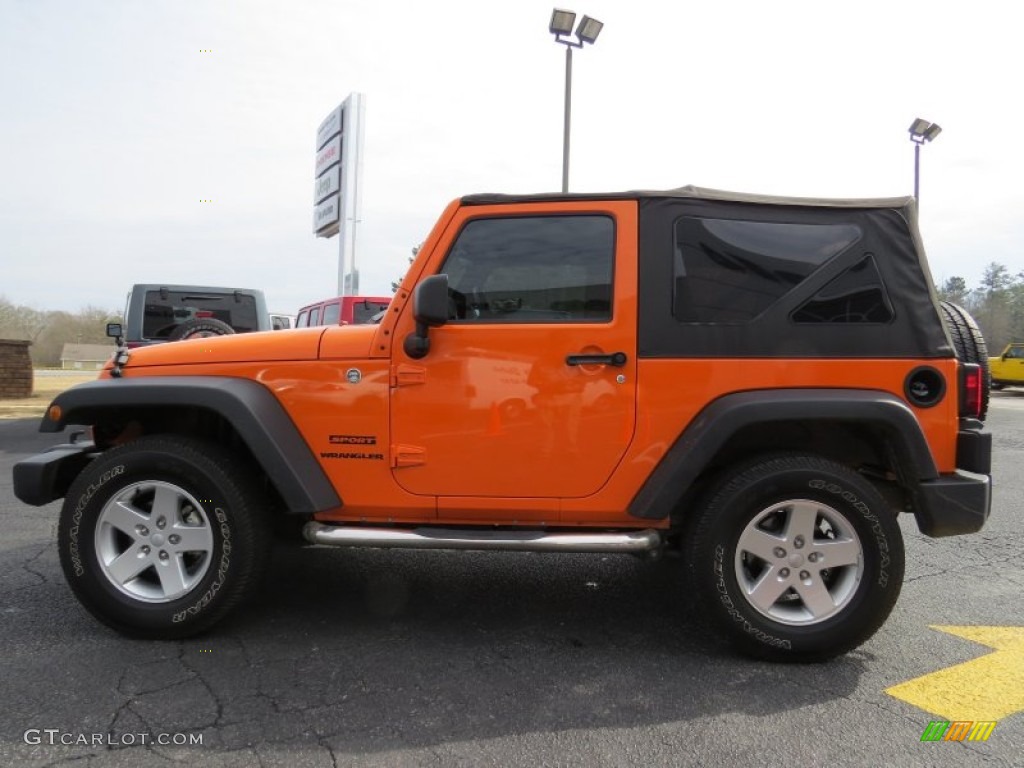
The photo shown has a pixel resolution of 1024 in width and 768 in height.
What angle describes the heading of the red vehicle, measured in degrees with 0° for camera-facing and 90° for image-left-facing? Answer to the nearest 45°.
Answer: approximately 135°

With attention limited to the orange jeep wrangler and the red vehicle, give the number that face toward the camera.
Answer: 0

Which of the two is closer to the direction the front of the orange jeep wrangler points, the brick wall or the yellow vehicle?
the brick wall

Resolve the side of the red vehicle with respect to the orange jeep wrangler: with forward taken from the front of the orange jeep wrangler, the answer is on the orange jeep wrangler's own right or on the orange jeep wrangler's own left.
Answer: on the orange jeep wrangler's own right

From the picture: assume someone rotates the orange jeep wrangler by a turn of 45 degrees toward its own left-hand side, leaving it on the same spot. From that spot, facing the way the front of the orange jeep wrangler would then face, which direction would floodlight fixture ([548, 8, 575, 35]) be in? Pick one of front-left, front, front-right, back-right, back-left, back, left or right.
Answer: back-right

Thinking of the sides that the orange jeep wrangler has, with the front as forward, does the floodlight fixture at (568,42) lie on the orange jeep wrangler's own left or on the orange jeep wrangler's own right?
on the orange jeep wrangler's own right

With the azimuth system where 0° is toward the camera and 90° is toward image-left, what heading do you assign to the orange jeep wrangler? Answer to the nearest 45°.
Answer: approximately 90°

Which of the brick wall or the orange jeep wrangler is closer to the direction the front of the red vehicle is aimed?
the brick wall

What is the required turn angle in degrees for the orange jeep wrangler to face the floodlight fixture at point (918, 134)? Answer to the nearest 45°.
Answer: approximately 135° to its right
